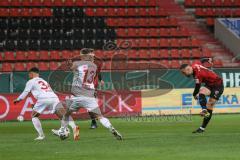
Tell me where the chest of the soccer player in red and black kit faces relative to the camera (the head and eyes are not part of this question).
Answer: to the viewer's left

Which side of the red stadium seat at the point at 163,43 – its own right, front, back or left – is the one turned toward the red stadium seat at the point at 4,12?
right

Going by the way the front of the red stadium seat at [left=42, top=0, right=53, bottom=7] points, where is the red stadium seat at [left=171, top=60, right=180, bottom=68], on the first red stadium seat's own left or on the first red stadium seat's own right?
on the first red stadium seat's own left

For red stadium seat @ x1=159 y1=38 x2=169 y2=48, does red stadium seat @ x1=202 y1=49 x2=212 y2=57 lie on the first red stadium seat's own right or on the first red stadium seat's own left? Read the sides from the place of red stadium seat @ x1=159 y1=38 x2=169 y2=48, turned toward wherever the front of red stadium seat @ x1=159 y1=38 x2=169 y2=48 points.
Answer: on the first red stadium seat's own left

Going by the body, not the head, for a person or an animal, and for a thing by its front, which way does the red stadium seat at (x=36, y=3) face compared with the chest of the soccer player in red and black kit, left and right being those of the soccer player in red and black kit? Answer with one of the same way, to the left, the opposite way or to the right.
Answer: to the left

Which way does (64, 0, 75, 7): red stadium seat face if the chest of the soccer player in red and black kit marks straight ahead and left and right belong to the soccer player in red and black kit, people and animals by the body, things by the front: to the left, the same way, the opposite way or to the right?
to the left

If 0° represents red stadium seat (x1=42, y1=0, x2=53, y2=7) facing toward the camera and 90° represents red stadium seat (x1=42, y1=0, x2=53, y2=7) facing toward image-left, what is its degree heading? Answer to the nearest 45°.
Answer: approximately 0°

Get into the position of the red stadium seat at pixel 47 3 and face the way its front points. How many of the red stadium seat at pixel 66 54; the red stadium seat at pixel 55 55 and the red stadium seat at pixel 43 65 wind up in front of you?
3

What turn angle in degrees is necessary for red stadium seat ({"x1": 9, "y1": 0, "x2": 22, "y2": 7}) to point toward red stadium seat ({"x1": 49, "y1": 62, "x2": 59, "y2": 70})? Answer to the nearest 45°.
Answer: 0° — it already faces it

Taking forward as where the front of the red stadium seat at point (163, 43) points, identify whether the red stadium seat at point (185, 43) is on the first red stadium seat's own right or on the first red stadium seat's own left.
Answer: on the first red stadium seat's own left

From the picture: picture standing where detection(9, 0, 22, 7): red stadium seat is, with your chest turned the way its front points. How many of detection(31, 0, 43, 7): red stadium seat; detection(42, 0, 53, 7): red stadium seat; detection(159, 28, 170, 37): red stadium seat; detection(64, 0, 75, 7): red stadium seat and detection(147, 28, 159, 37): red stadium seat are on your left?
5

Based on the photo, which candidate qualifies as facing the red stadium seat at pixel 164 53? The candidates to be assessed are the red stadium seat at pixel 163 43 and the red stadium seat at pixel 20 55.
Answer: the red stadium seat at pixel 163 43

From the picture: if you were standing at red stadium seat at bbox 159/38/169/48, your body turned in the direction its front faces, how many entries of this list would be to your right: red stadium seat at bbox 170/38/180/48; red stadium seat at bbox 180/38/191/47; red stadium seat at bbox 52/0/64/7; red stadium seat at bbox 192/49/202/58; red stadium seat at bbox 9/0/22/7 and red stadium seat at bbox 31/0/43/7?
3
